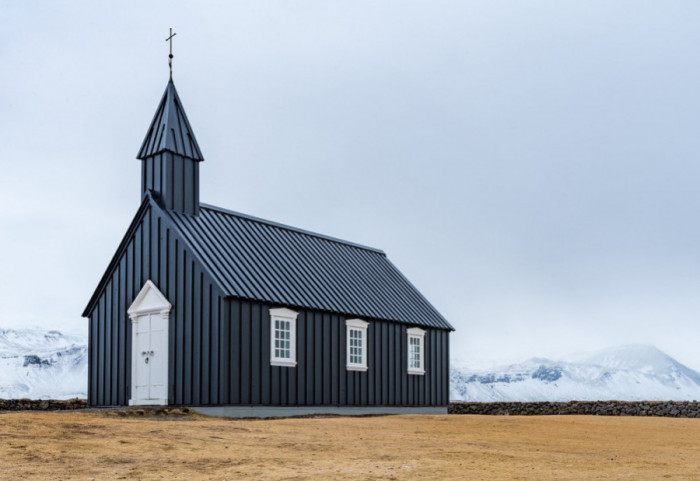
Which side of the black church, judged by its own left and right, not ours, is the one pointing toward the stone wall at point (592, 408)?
back

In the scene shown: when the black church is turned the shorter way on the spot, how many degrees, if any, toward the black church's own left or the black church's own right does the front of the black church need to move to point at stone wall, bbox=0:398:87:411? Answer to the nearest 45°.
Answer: approximately 90° to the black church's own right

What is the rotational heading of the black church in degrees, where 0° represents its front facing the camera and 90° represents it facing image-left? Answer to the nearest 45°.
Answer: approximately 45°
